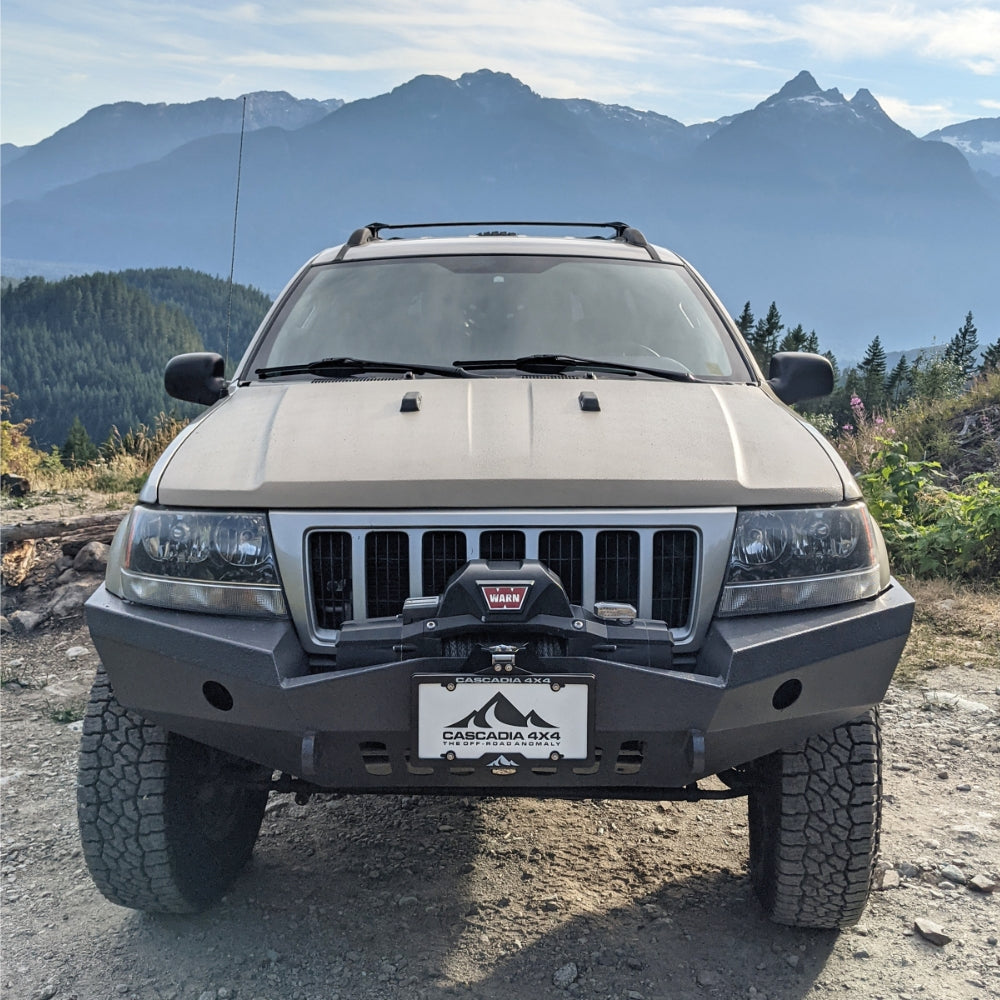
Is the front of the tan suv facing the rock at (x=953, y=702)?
no

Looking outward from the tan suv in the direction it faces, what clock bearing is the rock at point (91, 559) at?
The rock is roughly at 5 o'clock from the tan suv.

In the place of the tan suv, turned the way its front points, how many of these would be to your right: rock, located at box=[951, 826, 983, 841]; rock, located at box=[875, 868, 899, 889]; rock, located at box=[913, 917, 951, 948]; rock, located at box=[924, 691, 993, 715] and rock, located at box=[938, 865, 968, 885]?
0

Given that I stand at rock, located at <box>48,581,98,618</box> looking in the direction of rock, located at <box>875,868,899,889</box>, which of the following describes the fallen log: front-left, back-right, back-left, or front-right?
back-left

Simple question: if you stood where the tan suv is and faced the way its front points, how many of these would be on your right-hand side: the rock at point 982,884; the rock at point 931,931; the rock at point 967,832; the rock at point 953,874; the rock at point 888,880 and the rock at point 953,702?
0

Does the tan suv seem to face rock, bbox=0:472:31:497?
no

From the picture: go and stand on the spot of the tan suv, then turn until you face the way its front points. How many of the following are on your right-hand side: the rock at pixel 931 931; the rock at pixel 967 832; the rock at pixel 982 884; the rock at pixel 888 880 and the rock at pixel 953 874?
0

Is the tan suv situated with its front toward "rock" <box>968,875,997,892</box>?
no

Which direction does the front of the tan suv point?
toward the camera

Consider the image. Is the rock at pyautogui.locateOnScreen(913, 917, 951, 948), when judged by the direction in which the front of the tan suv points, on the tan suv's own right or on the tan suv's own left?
on the tan suv's own left

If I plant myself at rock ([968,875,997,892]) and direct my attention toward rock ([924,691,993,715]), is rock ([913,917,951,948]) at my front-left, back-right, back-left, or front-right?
back-left

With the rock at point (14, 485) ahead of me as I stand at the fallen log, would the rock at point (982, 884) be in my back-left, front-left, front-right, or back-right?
back-right

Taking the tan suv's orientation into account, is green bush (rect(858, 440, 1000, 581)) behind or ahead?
behind

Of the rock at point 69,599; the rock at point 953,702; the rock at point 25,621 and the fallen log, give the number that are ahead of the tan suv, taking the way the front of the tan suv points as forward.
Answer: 0
